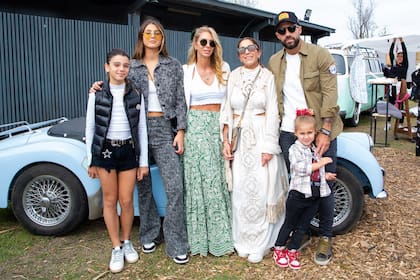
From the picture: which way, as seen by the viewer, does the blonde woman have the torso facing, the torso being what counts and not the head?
toward the camera

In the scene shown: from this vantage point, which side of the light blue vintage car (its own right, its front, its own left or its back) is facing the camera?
right

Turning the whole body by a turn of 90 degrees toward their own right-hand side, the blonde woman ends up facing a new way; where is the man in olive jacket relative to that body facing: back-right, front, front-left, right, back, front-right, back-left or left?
back

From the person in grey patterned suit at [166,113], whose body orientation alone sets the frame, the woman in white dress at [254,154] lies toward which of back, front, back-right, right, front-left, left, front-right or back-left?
left

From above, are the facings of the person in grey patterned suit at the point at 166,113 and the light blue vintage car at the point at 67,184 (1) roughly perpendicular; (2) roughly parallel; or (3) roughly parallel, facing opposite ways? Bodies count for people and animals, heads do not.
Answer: roughly perpendicular

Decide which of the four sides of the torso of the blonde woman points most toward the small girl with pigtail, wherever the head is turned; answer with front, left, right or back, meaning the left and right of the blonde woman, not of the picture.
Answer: left

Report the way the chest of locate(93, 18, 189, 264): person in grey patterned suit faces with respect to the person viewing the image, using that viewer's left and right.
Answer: facing the viewer

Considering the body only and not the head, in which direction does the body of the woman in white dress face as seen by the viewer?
toward the camera

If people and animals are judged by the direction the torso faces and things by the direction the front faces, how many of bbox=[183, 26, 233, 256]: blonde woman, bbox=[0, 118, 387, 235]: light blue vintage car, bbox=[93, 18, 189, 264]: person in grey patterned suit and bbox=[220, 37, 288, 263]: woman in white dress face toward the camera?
3

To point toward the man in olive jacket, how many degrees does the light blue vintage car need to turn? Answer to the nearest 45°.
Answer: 0° — it already faces them

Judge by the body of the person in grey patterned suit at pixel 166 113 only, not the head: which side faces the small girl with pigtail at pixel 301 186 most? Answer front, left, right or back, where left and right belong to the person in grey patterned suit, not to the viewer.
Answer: left
